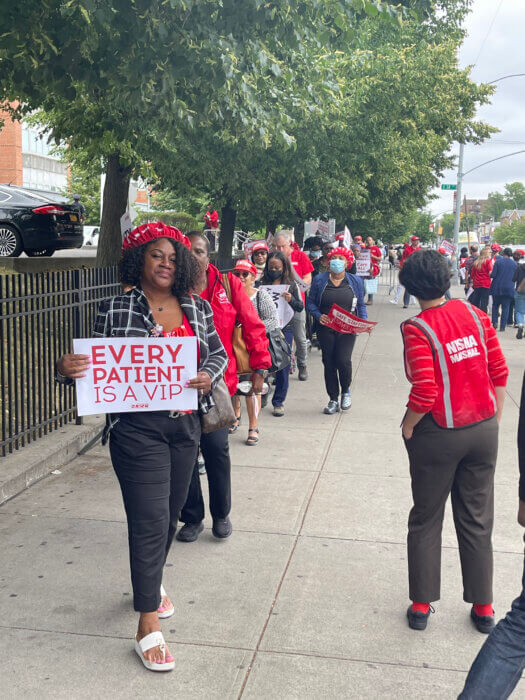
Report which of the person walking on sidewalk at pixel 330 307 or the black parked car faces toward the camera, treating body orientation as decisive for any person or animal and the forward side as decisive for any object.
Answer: the person walking on sidewalk

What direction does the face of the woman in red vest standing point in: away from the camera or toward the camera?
away from the camera

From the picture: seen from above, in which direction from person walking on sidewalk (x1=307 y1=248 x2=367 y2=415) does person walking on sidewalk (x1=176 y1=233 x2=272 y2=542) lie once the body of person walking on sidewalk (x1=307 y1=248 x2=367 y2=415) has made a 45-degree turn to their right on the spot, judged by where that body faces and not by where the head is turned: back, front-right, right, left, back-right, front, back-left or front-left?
front-left

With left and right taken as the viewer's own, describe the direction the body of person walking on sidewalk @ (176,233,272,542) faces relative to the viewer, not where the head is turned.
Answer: facing the viewer

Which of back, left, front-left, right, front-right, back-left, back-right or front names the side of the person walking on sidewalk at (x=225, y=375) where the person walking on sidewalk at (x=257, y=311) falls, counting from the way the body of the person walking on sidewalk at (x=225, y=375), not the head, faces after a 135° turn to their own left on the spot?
front-left

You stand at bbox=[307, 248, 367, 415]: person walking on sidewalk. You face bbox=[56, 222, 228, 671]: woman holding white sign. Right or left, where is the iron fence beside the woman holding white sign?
right

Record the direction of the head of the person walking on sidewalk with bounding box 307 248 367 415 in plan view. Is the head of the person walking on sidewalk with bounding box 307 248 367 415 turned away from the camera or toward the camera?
toward the camera

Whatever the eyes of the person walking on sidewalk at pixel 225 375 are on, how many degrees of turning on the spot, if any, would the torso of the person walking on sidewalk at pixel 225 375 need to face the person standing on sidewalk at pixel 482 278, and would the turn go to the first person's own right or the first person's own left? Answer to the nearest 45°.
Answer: approximately 135° to the first person's own left

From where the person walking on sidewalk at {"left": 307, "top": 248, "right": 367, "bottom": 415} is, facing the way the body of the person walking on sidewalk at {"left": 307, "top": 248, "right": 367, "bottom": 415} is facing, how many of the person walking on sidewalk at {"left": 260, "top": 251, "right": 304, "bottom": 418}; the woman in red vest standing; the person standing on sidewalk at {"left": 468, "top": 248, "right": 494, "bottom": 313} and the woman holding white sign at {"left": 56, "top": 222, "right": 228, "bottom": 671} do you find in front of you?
2

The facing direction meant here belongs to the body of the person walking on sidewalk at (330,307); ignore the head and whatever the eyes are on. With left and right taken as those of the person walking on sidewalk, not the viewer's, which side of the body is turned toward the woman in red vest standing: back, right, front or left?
front

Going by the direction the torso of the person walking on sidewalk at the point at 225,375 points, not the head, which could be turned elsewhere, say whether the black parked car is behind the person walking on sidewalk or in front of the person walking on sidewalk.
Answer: behind

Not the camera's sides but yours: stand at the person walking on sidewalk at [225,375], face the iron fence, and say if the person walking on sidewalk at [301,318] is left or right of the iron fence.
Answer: right

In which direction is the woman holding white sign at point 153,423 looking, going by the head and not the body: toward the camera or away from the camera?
toward the camera

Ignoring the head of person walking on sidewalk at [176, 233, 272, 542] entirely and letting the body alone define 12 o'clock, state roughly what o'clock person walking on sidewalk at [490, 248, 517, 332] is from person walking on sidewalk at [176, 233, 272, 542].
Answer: person walking on sidewalk at [490, 248, 517, 332] is roughly at 7 o'clock from person walking on sidewalk at [176, 233, 272, 542].

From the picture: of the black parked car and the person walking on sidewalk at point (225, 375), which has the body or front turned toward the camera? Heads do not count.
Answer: the person walking on sidewalk

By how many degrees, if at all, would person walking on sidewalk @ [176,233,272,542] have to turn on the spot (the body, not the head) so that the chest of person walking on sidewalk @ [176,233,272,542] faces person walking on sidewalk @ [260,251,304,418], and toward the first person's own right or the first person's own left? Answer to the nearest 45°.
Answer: approximately 180°

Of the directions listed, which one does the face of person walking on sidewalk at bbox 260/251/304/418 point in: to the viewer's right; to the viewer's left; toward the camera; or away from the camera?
toward the camera

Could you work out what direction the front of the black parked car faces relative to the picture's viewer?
facing away from the viewer and to the left of the viewer

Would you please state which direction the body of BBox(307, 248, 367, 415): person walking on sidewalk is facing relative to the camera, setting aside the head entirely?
toward the camera

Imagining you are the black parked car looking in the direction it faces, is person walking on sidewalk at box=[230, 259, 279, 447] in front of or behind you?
behind
